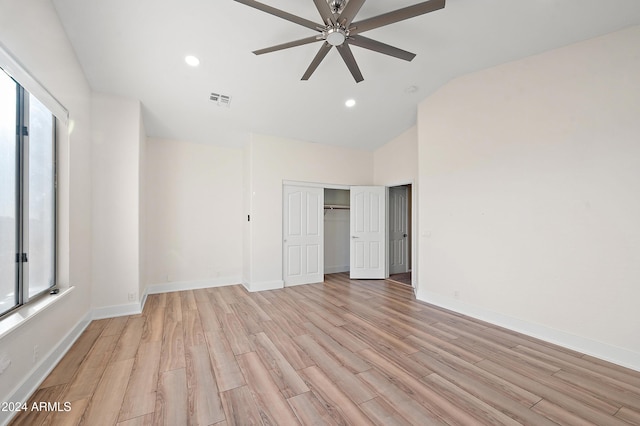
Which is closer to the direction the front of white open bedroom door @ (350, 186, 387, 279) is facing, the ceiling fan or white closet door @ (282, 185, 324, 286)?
the ceiling fan

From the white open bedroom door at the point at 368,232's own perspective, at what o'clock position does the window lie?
The window is roughly at 1 o'clock from the white open bedroom door.

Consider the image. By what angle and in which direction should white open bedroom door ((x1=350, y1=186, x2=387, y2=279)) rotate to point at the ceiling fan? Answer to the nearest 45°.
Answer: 0° — it already faces it

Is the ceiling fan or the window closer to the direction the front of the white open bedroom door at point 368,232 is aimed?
the ceiling fan

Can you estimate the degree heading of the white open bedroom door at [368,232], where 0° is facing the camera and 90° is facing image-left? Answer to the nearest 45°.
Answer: approximately 0°
